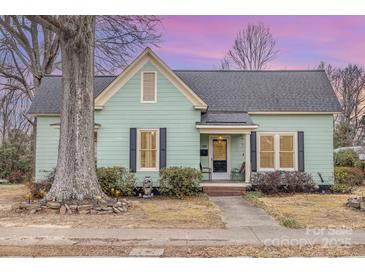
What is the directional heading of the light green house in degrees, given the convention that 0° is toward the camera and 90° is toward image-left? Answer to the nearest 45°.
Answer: approximately 0°

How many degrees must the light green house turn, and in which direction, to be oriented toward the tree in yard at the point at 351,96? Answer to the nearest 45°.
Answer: approximately 135° to its left

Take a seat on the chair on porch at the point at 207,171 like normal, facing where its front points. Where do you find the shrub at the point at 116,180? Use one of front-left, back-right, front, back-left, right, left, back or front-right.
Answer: back-right

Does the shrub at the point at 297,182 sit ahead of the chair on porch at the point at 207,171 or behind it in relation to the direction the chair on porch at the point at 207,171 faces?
ahead

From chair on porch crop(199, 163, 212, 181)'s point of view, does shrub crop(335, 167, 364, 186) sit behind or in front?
in front

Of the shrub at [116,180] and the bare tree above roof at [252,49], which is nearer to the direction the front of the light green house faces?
the shrub
